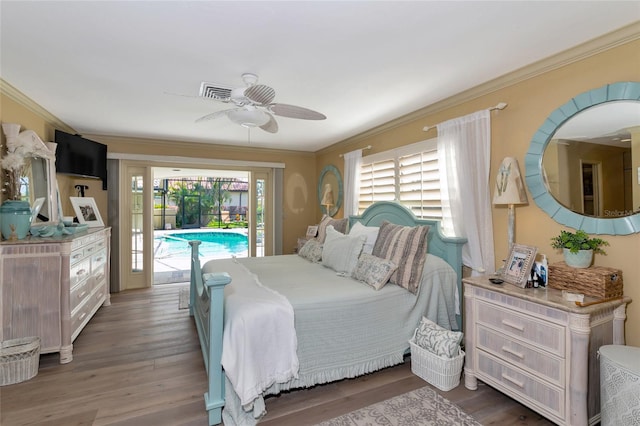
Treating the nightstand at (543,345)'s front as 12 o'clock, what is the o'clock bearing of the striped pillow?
The striped pillow is roughly at 2 o'clock from the nightstand.

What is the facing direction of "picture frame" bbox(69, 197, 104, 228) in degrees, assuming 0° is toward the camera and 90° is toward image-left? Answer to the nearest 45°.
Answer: approximately 315°

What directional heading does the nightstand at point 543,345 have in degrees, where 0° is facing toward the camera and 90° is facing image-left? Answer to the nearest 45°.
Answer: approximately 45°

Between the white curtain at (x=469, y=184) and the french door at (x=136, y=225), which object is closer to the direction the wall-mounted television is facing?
the white curtain

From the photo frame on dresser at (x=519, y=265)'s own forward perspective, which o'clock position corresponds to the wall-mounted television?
The wall-mounted television is roughly at 1 o'clock from the photo frame on dresser.

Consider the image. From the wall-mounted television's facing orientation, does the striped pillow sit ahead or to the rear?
ahead

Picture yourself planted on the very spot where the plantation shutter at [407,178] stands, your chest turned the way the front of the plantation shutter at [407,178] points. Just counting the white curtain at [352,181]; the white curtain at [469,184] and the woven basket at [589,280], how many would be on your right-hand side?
1

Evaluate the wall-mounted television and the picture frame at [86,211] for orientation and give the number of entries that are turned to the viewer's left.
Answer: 0

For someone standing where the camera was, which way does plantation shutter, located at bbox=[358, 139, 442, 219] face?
facing the viewer and to the left of the viewer

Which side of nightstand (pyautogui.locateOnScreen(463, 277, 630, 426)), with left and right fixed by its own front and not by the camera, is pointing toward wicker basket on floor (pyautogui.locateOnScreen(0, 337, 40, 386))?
front

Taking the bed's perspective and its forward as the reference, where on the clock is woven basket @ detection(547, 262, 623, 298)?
The woven basket is roughly at 8 o'clock from the bed.

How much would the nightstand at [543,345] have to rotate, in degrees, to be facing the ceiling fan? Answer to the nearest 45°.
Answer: approximately 45° to its right

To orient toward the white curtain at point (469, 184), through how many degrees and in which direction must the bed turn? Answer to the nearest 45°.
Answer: approximately 135° to its left

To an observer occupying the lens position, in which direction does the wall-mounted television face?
facing the viewer and to the right of the viewer

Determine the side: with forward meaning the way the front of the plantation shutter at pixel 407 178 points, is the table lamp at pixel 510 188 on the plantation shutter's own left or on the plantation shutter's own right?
on the plantation shutter's own left

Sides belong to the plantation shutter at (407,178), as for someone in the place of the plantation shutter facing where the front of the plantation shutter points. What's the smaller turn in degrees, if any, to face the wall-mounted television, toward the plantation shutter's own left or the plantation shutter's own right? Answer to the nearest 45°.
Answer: approximately 45° to the plantation shutter's own right

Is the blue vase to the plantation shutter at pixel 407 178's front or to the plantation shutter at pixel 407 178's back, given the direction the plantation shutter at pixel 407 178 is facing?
to the front

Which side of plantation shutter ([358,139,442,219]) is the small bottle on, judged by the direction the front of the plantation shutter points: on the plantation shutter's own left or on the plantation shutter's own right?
on the plantation shutter's own left
